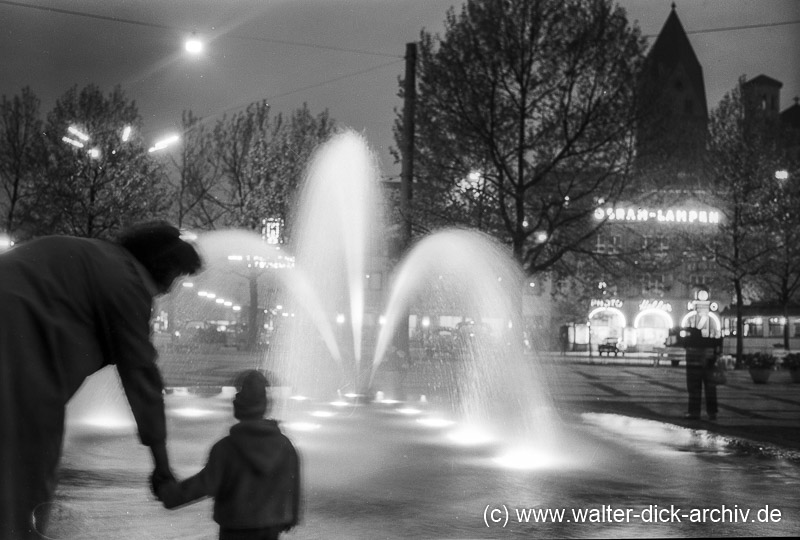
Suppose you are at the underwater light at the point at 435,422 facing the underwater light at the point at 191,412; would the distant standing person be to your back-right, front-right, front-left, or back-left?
back-right

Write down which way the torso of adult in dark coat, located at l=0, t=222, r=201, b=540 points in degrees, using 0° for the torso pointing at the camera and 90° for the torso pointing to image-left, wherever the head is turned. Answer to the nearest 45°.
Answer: approximately 270°

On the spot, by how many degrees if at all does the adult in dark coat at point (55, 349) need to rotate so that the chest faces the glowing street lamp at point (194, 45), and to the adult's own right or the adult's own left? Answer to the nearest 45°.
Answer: approximately 90° to the adult's own left

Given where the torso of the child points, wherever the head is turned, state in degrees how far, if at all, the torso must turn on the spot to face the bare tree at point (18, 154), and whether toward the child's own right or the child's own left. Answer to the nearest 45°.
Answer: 0° — they already face it

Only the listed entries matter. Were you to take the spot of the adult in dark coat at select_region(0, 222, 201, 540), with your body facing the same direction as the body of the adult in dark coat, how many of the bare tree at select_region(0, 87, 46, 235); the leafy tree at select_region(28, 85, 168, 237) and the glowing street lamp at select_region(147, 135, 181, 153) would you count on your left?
3

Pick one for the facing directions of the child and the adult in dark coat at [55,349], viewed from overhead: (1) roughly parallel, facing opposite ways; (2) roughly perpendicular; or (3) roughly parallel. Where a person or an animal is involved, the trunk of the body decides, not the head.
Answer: roughly perpendicular

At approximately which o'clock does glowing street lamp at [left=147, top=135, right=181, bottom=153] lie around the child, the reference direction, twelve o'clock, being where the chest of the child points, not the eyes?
The glowing street lamp is roughly at 12 o'clock from the child.

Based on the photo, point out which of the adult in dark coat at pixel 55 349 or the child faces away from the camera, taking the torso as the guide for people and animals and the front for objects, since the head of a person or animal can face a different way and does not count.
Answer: the child

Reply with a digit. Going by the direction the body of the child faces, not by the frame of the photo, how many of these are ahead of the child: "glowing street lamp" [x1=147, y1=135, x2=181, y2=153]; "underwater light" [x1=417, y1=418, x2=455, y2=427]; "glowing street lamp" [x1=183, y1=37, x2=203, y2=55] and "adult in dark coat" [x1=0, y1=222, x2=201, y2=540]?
3

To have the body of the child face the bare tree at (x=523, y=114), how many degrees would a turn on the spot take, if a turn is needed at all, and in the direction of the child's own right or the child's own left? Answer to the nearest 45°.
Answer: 0° — they already face it

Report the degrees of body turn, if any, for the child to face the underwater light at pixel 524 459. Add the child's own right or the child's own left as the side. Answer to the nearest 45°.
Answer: approximately 45° to the child's own right

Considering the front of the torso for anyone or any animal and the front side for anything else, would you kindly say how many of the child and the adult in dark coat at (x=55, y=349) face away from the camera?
1

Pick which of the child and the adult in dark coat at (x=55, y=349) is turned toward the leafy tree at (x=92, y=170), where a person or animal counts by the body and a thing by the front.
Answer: the child

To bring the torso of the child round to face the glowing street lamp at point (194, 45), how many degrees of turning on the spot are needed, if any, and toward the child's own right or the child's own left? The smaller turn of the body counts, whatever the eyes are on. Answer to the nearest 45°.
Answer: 0° — they already face it

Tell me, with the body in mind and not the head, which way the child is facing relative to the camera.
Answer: away from the camera
